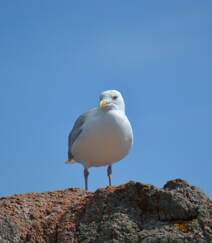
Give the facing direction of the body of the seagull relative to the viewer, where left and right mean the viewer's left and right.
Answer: facing the viewer and to the right of the viewer
